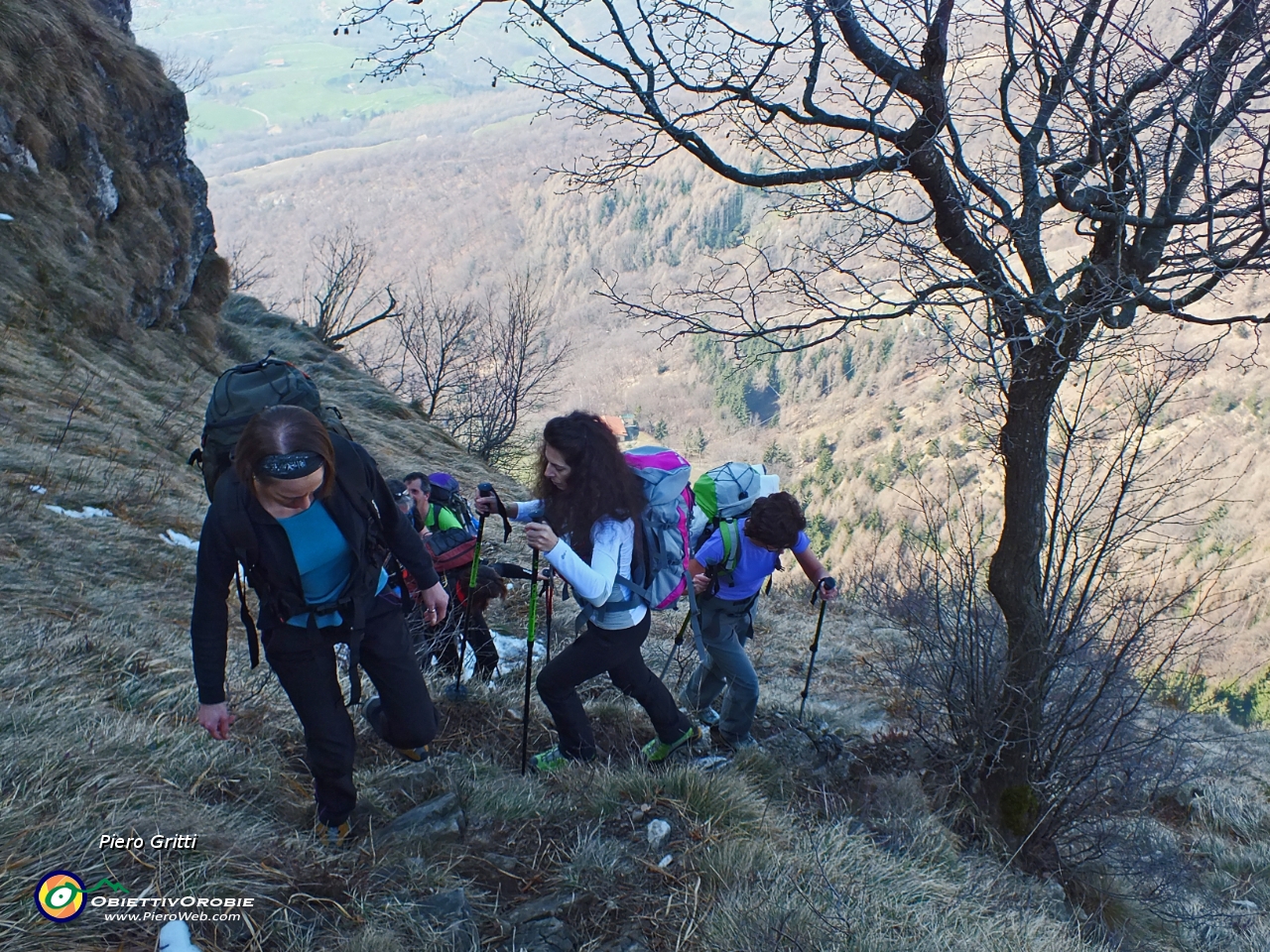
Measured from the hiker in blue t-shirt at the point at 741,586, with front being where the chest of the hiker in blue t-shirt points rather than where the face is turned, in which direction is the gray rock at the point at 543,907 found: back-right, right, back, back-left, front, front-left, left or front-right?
front-right

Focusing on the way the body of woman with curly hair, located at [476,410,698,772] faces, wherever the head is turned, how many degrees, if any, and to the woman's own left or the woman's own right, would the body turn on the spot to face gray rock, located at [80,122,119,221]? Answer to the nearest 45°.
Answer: approximately 45° to the woman's own right

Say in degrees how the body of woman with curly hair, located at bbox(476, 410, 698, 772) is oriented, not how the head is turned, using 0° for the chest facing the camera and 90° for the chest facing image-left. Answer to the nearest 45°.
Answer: approximately 90°

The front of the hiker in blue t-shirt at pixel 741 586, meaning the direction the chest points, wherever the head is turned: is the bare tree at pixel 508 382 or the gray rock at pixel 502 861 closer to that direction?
the gray rock

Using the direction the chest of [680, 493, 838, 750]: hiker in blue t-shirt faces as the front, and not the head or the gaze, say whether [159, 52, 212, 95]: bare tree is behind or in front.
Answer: behind

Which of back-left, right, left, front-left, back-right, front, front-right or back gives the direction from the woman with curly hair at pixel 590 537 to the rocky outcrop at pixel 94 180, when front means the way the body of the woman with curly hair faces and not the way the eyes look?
front-right

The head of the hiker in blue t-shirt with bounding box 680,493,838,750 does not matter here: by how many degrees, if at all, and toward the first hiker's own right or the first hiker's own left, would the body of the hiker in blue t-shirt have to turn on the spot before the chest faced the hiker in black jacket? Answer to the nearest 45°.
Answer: approximately 90° to the first hiker's own right

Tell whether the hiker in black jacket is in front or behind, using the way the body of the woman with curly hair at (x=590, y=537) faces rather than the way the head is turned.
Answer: in front
